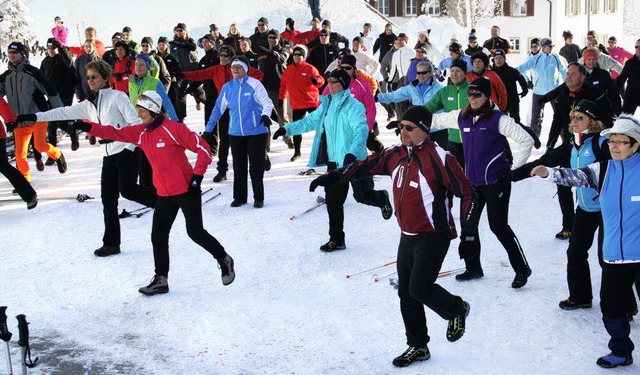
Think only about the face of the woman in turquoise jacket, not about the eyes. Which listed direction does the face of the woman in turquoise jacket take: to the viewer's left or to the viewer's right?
to the viewer's left

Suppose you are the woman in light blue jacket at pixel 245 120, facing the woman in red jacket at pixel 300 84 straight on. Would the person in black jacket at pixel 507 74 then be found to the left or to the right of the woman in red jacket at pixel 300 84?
right

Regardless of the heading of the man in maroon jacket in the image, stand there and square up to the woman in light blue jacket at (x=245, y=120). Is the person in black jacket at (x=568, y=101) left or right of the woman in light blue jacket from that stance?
right

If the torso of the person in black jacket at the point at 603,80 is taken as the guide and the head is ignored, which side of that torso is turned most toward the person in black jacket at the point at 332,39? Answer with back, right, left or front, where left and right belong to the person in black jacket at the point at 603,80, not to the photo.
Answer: right

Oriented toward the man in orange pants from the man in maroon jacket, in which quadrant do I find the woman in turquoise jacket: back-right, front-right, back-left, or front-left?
front-right

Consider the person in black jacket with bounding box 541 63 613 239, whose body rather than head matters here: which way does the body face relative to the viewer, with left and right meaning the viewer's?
facing the viewer and to the left of the viewer

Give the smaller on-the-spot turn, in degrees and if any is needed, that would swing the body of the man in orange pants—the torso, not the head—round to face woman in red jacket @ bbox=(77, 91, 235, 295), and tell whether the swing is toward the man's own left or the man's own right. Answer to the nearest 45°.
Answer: approximately 45° to the man's own left

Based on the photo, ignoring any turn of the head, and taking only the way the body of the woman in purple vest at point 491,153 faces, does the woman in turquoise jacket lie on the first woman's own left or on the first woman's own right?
on the first woman's own right

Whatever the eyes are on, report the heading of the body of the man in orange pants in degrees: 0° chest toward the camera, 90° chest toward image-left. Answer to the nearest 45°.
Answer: approximately 45°

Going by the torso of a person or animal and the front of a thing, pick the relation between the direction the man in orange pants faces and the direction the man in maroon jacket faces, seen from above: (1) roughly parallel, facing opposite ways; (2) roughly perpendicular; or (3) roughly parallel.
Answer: roughly parallel

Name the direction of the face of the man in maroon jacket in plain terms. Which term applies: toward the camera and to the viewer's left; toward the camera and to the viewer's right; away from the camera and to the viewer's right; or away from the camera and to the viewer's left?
toward the camera and to the viewer's left

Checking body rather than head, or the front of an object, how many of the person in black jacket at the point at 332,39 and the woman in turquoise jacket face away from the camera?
0

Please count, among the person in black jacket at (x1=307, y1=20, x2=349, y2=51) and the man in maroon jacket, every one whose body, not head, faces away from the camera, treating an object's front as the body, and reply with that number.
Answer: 0

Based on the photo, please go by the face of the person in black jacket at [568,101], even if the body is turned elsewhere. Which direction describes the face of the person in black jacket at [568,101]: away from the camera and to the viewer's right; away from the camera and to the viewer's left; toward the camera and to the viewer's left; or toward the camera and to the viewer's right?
toward the camera and to the viewer's left

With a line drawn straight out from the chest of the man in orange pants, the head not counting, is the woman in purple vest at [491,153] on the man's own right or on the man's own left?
on the man's own left
